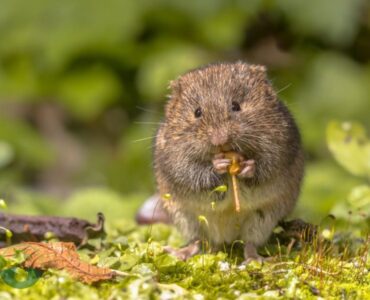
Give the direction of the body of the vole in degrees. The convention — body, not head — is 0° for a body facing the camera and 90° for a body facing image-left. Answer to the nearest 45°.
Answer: approximately 0°

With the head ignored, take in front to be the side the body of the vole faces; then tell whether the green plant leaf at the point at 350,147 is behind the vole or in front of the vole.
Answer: behind

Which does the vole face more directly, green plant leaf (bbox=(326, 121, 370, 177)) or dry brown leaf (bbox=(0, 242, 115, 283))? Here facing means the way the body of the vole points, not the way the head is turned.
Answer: the dry brown leaf

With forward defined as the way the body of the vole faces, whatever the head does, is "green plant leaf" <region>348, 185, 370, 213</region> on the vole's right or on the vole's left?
on the vole's left

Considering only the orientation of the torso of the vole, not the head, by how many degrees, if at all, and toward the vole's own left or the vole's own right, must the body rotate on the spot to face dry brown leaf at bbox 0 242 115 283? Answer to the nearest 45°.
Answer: approximately 45° to the vole's own right
